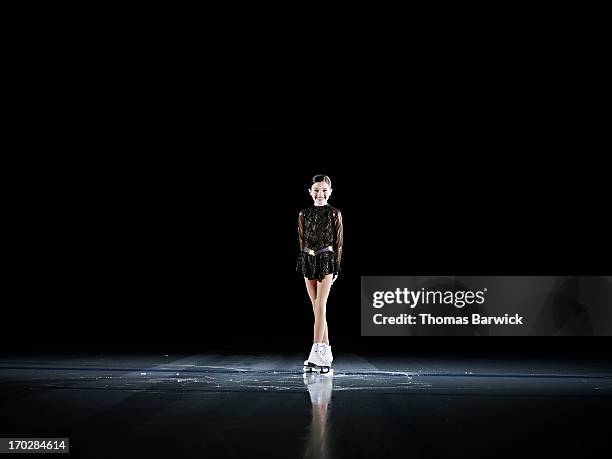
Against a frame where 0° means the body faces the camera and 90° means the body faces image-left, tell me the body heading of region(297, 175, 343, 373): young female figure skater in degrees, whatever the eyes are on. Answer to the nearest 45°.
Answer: approximately 0°
